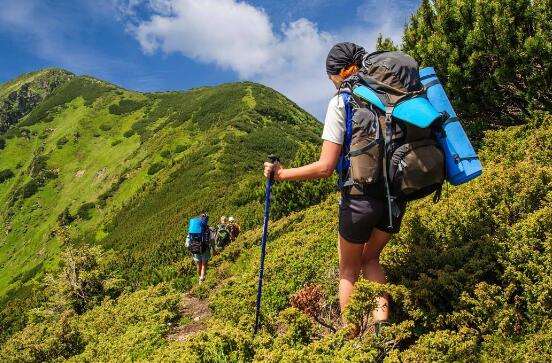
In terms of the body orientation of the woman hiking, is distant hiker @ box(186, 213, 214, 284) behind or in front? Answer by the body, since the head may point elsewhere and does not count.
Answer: in front

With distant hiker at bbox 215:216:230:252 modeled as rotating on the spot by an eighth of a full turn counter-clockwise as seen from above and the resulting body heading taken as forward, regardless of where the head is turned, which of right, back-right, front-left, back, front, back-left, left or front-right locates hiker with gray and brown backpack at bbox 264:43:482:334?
back-left

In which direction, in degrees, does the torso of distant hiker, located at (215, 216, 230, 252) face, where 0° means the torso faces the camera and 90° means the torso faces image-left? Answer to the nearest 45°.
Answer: approximately 180°

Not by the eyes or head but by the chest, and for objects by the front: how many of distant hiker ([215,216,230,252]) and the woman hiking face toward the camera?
0

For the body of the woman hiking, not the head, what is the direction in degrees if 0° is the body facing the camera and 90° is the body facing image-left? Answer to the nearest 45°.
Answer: approximately 135°

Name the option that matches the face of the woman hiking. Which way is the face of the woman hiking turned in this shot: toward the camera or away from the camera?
away from the camera

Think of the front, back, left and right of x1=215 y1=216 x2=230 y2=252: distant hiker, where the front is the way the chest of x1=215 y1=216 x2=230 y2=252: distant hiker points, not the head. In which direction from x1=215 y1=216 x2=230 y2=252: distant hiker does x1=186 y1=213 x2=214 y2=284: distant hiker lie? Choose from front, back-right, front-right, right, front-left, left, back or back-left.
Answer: back

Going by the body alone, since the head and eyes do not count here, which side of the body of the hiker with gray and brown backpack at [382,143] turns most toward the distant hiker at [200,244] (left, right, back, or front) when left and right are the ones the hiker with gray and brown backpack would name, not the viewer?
front

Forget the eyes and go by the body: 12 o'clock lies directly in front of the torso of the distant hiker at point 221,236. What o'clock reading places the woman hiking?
The woman hiking is roughly at 6 o'clock from the distant hiker.
